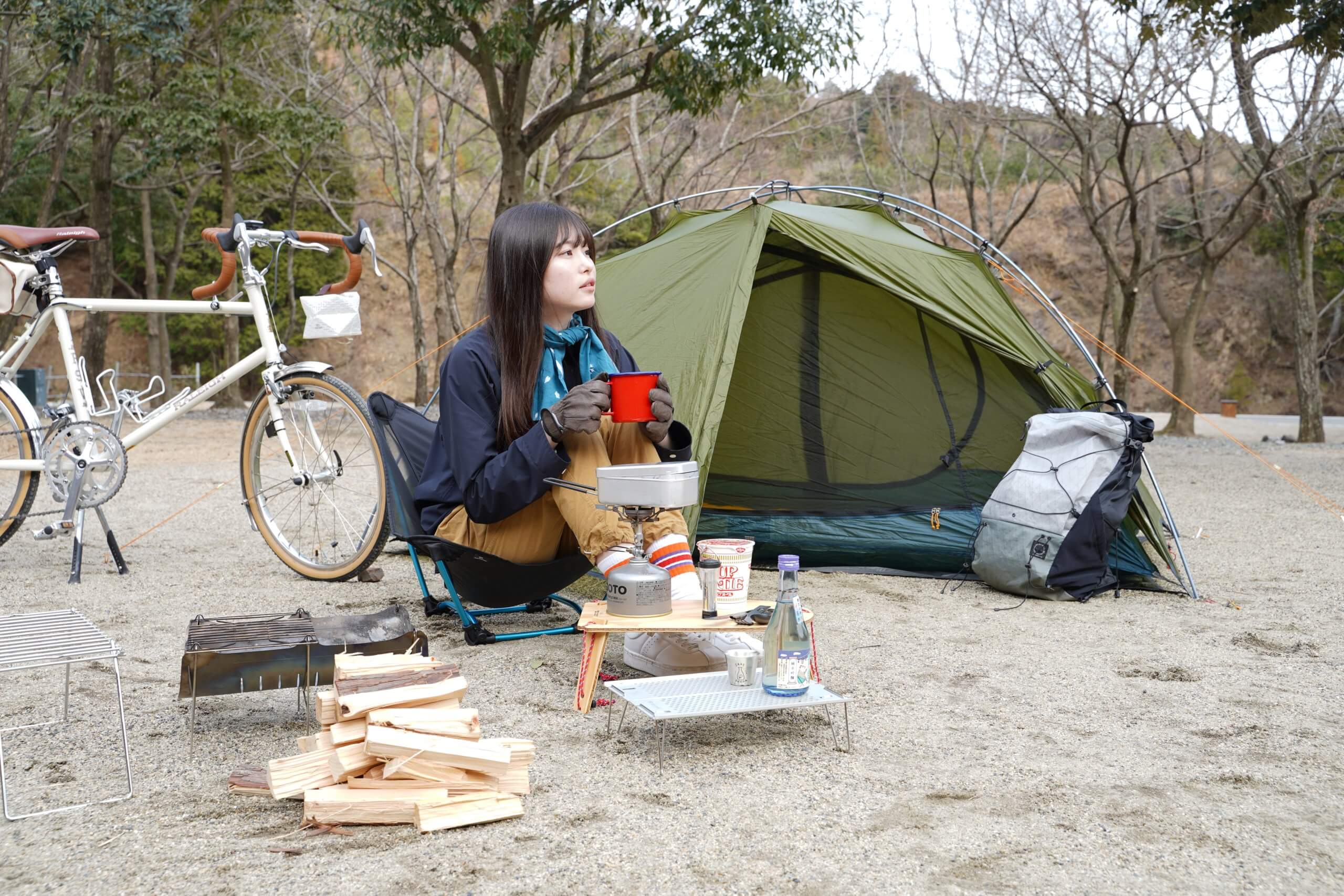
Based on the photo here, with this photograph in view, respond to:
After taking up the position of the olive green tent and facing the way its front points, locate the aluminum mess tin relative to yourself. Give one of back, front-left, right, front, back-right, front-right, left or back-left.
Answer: front

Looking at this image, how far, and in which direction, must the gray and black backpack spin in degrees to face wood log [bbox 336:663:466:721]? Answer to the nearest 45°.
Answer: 0° — it already faces it

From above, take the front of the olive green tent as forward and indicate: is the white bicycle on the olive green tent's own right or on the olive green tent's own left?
on the olive green tent's own right

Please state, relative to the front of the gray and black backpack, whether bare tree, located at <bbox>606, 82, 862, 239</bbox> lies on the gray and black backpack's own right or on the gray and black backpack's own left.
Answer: on the gray and black backpack's own right

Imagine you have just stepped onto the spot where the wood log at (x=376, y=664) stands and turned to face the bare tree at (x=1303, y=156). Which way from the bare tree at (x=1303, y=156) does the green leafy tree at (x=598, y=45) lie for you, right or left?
left

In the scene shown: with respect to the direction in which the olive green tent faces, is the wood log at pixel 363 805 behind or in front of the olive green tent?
in front

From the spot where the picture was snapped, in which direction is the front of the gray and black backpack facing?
facing the viewer and to the left of the viewer

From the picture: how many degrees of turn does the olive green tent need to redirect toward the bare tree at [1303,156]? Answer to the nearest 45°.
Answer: approximately 135° to its left

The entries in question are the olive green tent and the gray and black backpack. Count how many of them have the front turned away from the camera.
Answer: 0

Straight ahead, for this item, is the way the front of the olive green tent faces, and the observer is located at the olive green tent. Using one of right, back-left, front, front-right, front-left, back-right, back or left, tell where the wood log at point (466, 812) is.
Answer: front

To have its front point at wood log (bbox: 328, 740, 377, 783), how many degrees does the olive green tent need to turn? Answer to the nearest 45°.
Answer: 0° — it already faces it

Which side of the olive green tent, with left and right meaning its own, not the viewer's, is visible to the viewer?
front

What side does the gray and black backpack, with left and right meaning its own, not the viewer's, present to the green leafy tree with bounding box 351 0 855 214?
right

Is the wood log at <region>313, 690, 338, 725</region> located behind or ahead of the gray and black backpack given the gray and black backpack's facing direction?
ahead

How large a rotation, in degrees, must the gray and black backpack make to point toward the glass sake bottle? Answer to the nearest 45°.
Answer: approximately 45° to its left

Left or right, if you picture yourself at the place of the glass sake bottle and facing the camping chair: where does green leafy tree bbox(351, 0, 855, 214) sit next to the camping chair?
right

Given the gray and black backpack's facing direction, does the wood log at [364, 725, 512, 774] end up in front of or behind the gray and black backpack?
in front
